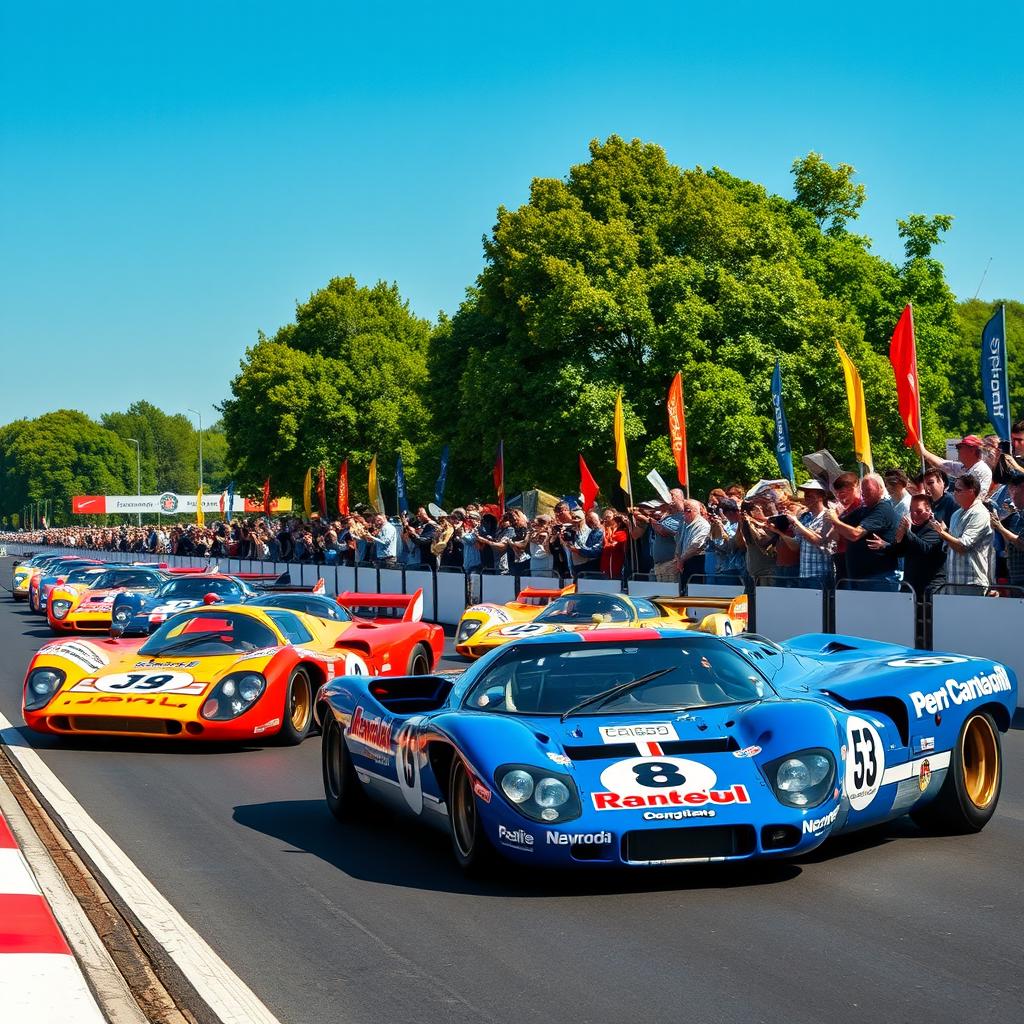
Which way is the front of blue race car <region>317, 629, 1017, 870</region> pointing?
toward the camera

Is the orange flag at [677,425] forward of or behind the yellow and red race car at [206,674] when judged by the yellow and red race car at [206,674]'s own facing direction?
behind

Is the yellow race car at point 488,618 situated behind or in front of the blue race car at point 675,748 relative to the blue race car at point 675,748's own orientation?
behind

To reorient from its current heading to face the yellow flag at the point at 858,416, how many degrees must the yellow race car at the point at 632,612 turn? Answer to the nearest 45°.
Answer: approximately 180°

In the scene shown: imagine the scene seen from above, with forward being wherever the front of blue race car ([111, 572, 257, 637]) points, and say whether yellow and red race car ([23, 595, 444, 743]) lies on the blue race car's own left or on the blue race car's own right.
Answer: on the blue race car's own left

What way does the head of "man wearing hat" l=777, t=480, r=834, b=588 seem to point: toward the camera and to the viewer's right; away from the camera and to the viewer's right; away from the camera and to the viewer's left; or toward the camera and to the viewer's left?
toward the camera and to the viewer's left

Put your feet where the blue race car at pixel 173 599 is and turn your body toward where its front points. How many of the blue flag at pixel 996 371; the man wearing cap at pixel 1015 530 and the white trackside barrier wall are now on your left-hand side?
3

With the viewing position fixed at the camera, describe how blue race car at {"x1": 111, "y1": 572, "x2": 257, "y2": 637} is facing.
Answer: facing the viewer and to the left of the viewer

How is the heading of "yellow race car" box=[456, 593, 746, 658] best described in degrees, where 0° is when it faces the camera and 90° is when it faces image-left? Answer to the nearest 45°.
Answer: approximately 45°

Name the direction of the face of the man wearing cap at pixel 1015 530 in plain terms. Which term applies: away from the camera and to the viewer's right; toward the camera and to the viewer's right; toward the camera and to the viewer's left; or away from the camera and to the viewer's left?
toward the camera and to the viewer's left

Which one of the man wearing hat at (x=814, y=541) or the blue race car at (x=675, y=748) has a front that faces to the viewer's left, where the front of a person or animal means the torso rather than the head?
the man wearing hat

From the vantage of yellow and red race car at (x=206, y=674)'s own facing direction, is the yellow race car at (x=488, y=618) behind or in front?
behind
